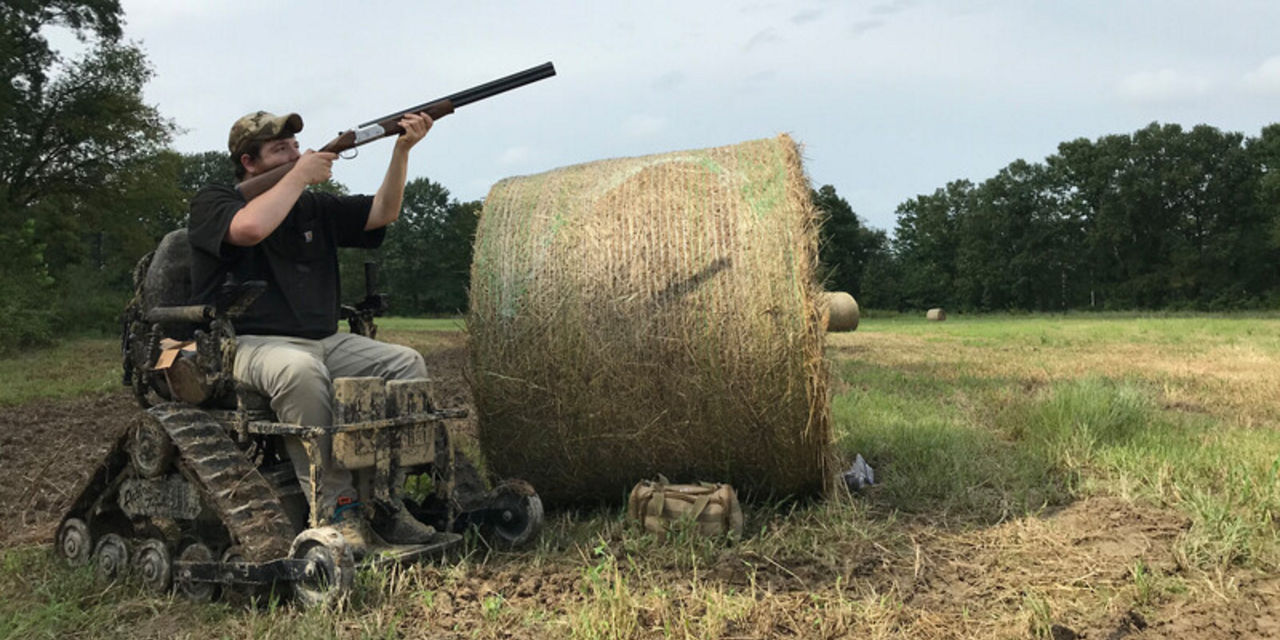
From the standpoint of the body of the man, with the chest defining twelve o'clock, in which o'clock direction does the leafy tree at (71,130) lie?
The leafy tree is roughly at 7 o'clock from the man.

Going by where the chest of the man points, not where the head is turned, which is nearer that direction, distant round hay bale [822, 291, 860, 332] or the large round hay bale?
the large round hay bale

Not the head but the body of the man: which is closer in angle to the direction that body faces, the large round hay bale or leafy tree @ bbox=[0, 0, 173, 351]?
the large round hay bale

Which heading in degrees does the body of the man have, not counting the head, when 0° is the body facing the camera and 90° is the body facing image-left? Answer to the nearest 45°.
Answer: approximately 315°

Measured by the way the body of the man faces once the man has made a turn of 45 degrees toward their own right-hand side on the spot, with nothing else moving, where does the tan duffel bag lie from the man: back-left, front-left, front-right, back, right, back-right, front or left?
left

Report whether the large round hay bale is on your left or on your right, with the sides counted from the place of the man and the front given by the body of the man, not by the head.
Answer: on your left

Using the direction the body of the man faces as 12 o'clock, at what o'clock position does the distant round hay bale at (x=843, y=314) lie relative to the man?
The distant round hay bale is roughly at 9 o'clock from the man.
